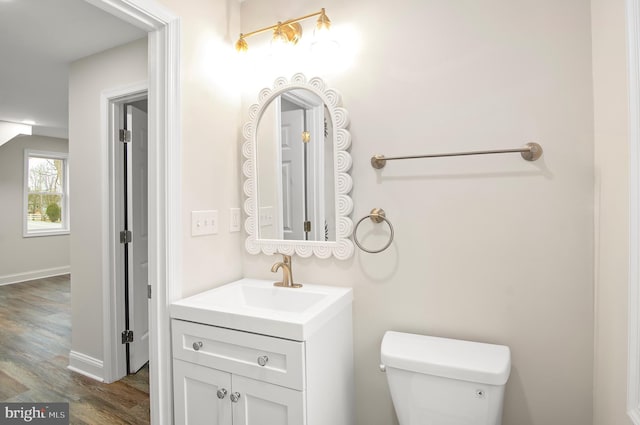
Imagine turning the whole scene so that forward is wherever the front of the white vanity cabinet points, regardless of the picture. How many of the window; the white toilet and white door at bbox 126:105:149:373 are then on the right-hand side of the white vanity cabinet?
2

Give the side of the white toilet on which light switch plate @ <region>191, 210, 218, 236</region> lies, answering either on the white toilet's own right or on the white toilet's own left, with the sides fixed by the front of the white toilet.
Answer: on the white toilet's own right

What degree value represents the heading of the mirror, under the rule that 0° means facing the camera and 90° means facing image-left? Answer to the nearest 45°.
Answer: approximately 45°

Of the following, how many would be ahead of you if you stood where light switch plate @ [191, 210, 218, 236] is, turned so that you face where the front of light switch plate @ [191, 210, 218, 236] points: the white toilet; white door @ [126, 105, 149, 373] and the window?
1
